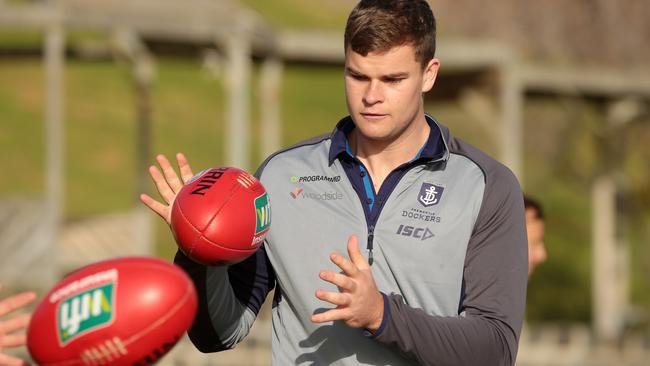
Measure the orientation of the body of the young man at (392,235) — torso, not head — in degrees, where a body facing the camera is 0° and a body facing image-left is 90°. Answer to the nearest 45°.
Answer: approximately 45°

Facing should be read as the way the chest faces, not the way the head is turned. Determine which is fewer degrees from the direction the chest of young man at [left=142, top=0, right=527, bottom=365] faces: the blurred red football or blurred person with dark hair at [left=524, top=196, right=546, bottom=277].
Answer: the blurred red football

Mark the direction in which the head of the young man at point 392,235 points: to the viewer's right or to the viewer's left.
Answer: to the viewer's left

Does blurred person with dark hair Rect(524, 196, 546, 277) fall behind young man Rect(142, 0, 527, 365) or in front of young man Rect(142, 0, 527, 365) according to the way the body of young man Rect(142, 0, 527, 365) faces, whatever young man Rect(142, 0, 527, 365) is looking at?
behind

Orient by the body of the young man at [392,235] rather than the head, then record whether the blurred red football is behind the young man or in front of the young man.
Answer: in front

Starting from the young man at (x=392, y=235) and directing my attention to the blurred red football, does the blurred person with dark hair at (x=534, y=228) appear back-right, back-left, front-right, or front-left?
back-right
